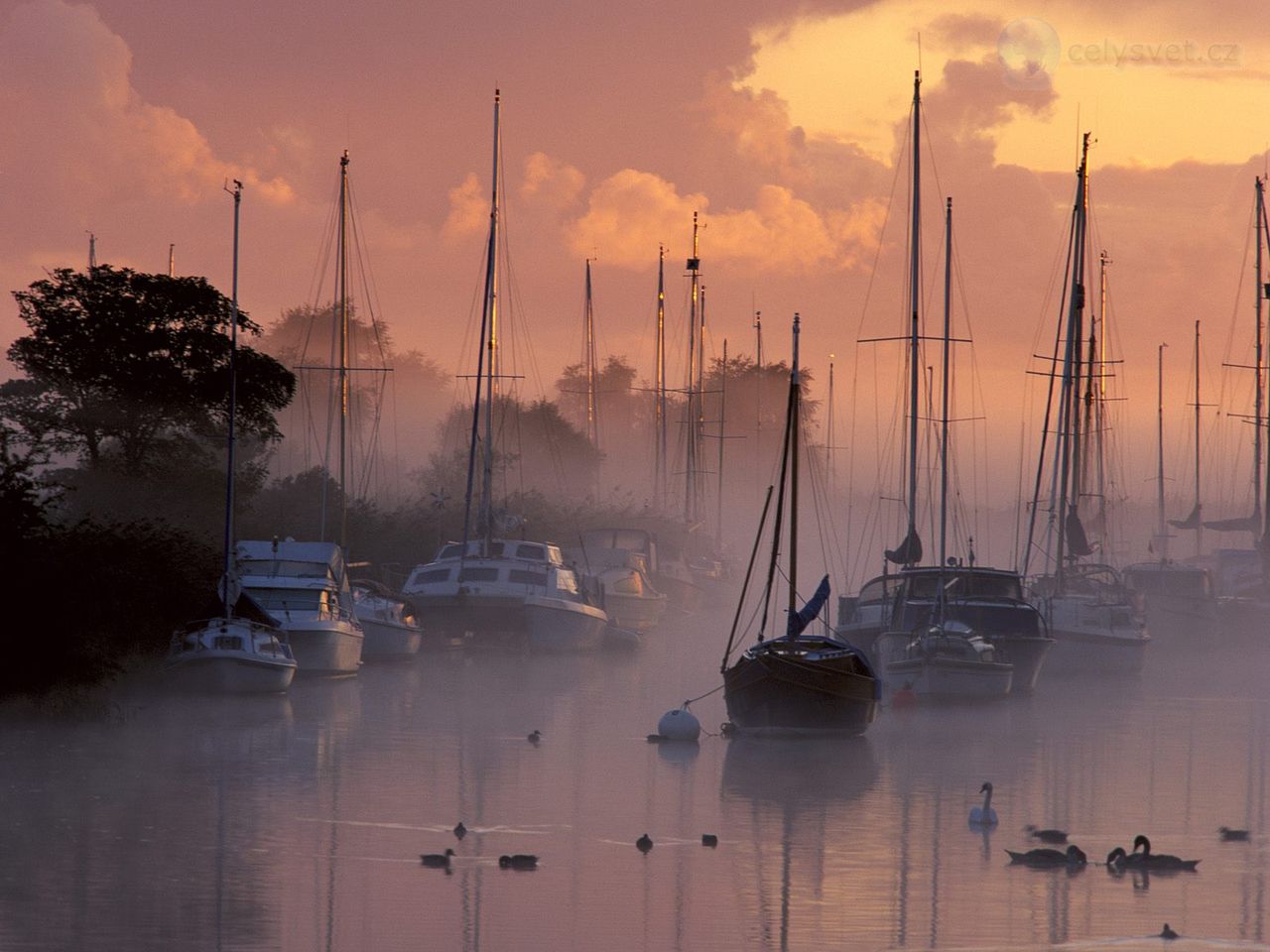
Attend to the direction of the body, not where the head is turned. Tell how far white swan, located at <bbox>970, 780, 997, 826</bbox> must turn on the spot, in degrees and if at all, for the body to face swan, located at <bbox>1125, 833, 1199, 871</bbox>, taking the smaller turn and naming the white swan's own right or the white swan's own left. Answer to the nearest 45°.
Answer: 0° — it already faces it

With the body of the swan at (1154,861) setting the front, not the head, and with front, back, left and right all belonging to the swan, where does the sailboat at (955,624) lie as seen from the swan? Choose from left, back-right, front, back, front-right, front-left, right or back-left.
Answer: right

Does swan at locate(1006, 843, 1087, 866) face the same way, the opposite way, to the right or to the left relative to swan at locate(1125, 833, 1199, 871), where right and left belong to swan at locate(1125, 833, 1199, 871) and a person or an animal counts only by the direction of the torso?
the opposite way

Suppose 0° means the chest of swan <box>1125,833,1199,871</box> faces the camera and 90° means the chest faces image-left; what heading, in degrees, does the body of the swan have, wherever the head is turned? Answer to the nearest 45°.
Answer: approximately 90°

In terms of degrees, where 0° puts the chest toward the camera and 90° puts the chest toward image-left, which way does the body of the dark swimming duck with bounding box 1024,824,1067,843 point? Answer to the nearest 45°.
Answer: approximately 90°

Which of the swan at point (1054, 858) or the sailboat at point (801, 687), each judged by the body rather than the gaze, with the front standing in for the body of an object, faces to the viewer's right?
the swan

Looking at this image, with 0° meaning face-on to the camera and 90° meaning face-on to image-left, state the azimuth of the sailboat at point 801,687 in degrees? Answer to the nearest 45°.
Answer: approximately 45°

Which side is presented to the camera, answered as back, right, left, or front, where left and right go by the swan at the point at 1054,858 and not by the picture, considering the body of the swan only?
right

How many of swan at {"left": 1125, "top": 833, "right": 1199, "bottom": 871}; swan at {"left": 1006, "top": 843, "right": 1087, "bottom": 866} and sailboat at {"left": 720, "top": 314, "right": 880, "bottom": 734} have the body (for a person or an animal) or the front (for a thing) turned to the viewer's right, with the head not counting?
1

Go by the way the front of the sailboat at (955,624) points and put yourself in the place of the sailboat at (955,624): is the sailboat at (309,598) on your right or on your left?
on your right

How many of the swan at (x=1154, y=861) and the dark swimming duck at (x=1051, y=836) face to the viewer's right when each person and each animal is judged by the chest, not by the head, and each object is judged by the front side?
0

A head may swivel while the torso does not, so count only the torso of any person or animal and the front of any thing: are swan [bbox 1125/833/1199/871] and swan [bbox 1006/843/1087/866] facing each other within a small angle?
yes
